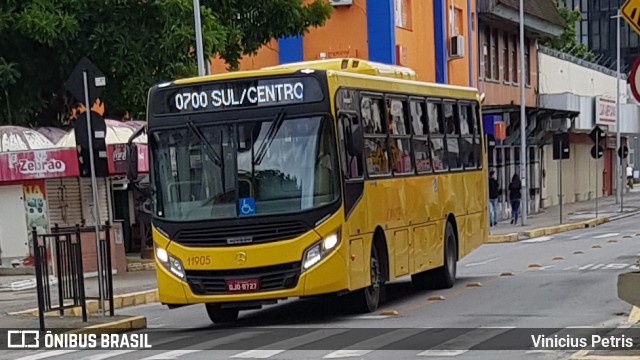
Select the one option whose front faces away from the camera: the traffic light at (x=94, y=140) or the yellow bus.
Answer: the traffic light

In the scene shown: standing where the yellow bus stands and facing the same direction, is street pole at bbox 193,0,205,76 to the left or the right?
on its right

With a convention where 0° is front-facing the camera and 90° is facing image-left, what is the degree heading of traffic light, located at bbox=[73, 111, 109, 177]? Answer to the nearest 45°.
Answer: approximately 180°

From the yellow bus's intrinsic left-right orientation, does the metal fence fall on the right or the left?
on its right

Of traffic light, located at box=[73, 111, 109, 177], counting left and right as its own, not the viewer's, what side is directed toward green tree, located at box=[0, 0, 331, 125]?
front

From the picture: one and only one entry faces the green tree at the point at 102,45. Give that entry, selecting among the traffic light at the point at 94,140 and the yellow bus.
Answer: the traffic light

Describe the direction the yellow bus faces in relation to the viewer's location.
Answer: facing the viewer and to the left of the viewer

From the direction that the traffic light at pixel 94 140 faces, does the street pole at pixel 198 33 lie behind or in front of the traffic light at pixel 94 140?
in front

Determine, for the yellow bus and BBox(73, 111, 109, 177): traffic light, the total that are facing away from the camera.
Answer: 1
